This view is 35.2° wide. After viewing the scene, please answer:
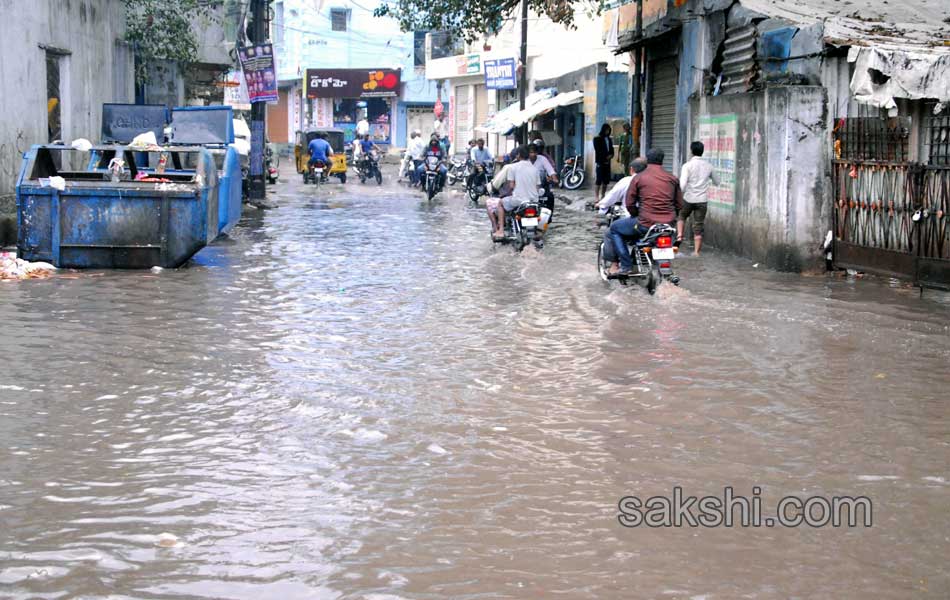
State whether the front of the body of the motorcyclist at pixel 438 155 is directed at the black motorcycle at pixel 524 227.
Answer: yes

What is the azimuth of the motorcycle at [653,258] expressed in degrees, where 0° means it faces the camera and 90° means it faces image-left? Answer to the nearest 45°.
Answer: approximately 135°

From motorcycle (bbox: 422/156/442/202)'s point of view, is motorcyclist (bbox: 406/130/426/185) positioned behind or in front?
behind

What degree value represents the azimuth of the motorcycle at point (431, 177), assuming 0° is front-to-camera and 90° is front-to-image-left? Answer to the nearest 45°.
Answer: approximately 0°

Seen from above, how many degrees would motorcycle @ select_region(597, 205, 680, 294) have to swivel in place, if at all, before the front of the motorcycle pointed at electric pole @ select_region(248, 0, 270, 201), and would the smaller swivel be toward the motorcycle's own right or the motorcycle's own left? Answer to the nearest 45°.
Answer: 0° — it already faces it

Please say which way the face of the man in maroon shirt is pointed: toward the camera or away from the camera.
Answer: away from the camera

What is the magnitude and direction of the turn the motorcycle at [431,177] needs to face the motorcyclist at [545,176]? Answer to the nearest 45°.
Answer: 0° — it already faces them

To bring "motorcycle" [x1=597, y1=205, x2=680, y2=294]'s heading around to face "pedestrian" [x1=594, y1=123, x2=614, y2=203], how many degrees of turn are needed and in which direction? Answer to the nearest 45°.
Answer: approximately 45° to its right

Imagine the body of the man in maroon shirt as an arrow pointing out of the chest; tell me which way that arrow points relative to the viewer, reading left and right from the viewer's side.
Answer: facing away from the viewer and to the left of the viewer
